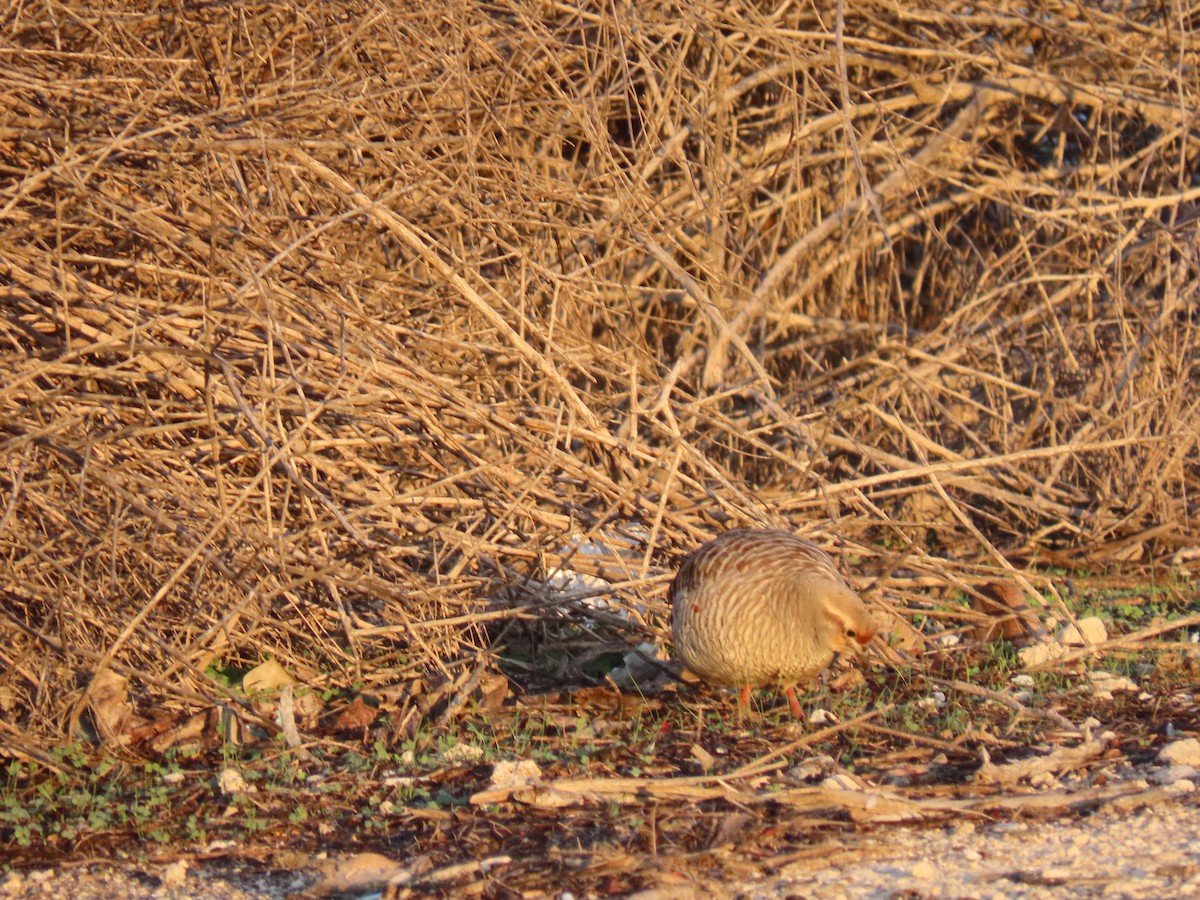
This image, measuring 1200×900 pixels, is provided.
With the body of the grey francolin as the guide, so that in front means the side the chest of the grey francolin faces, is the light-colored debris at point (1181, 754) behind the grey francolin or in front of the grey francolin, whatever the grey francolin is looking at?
in front

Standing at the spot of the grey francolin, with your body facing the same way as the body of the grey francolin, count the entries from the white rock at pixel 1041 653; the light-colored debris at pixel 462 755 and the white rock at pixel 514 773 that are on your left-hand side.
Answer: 1

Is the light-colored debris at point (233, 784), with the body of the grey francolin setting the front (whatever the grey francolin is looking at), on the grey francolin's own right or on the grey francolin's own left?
on the grey francolin's own right

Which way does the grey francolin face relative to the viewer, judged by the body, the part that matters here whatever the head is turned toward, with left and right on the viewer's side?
facing the viewer and to the right of the viewer

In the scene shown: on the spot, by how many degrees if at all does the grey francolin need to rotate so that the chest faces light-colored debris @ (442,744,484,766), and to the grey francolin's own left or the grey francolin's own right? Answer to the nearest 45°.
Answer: approximately 90° to the grey francolin's own right

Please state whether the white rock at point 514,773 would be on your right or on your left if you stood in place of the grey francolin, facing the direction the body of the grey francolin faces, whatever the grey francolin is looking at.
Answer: on your right

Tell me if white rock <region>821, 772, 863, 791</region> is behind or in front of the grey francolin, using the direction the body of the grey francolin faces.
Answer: in front

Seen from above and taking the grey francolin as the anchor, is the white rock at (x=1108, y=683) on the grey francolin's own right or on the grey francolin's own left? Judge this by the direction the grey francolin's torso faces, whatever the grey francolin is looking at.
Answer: on the grey francolin's own left
